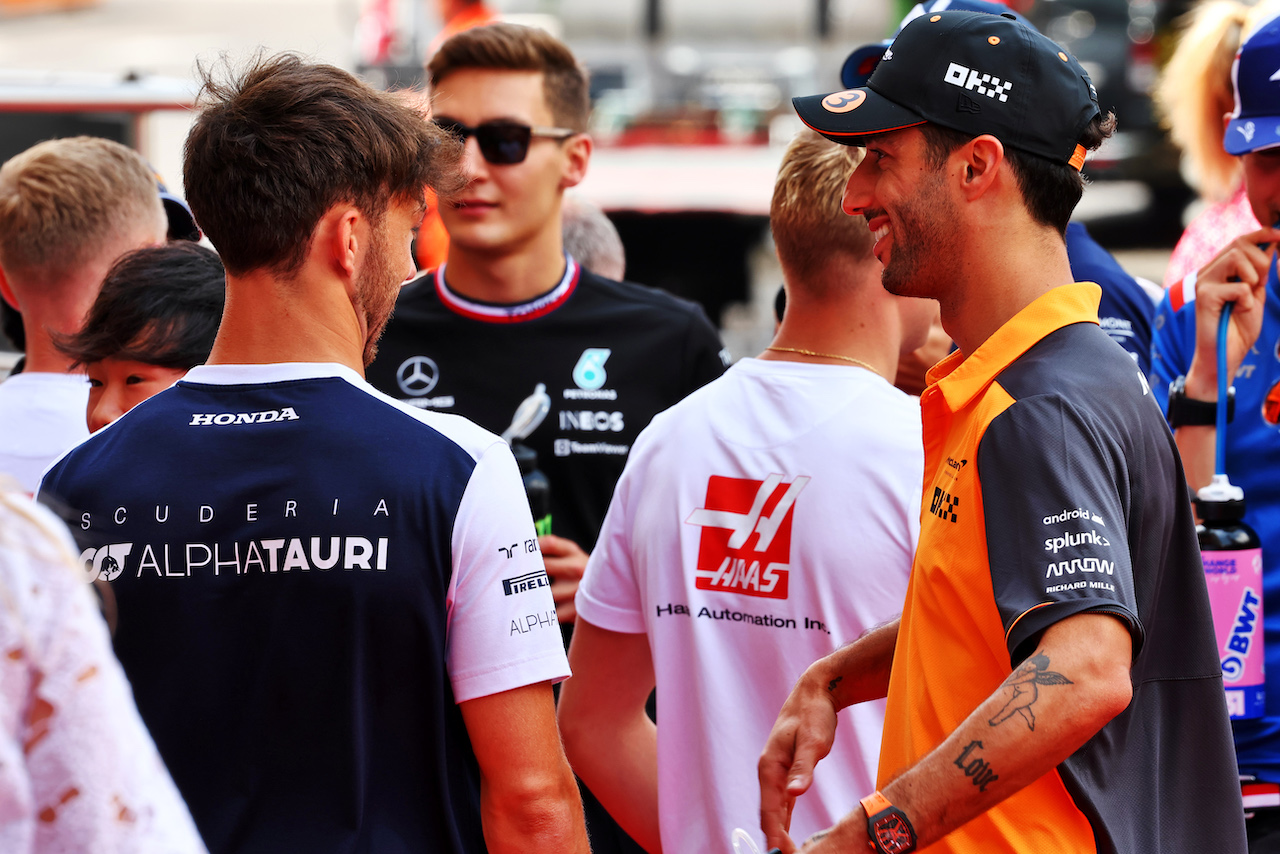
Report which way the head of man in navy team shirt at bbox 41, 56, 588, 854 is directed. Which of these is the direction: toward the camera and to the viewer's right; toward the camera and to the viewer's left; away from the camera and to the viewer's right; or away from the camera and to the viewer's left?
away from the camera and to the viewer's right

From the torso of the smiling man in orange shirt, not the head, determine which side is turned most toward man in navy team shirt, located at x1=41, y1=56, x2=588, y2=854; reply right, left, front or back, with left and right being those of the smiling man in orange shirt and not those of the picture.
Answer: front

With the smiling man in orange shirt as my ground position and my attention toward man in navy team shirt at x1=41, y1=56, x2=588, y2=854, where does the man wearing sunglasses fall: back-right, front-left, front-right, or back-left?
front-right

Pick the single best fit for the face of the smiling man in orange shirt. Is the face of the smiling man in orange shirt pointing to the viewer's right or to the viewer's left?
to the viewer's left

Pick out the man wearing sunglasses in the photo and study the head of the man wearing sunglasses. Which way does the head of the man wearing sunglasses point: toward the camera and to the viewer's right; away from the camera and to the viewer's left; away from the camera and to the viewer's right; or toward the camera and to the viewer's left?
toward the camera and to the viewer's left

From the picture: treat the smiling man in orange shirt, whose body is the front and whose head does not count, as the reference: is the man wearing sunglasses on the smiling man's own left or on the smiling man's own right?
on the smiling man's own right

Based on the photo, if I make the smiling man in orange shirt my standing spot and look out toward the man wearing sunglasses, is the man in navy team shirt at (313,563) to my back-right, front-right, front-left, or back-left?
front-left

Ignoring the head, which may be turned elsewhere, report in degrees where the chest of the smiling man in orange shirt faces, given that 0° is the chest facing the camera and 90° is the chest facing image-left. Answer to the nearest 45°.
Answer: approximately 90°
